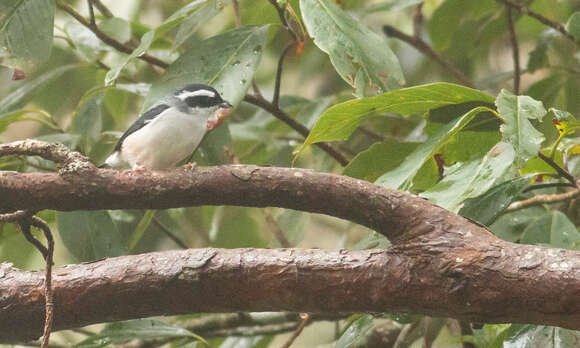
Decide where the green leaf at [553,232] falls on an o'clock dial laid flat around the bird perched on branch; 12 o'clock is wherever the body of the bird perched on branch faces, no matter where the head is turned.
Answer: The green leaf is roughly at 11 o'clock from the bird perched on branch.

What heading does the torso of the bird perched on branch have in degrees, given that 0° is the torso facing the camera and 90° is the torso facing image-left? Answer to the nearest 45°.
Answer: approximately 270°

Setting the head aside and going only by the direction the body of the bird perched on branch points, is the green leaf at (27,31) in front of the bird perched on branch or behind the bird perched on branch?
behind

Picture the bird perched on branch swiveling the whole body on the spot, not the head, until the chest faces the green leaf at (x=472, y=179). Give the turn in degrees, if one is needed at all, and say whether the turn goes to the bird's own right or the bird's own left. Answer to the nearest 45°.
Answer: approximately 45° to the bird's own left

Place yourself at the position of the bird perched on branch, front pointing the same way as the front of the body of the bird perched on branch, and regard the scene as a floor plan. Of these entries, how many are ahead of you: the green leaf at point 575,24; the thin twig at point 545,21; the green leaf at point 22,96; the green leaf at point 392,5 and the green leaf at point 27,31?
3
